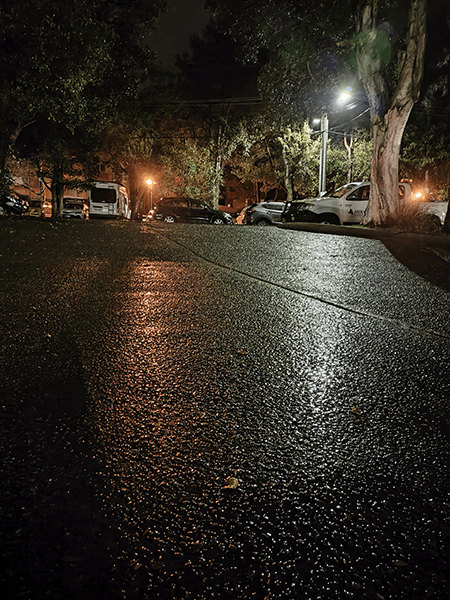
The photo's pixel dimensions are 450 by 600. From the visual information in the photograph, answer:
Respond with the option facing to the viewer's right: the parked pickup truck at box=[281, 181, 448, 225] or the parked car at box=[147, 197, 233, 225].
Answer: the parked car at box=[147, 197, 233, 225]

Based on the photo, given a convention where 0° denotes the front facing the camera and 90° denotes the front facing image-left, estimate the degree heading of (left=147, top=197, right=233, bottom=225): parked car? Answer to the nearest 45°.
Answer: approximately 270°

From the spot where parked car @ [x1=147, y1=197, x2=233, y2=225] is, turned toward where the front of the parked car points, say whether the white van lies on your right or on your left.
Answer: on your left

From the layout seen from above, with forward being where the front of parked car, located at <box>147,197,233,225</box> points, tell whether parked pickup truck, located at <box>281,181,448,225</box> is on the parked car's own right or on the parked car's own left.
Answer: on the parked car's own right

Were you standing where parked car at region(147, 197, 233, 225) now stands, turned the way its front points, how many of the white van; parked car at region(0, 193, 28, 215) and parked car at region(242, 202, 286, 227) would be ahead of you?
1

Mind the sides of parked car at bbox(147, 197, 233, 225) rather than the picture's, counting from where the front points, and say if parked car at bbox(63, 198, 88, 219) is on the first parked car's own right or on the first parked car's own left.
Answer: on the first parked car's own left

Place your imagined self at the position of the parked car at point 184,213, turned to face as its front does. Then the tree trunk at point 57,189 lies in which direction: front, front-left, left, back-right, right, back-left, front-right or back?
back-left

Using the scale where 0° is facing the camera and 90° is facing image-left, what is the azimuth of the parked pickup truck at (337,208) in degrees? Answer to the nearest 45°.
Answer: approximately 45°

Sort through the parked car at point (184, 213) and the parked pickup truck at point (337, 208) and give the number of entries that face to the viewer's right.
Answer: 1
